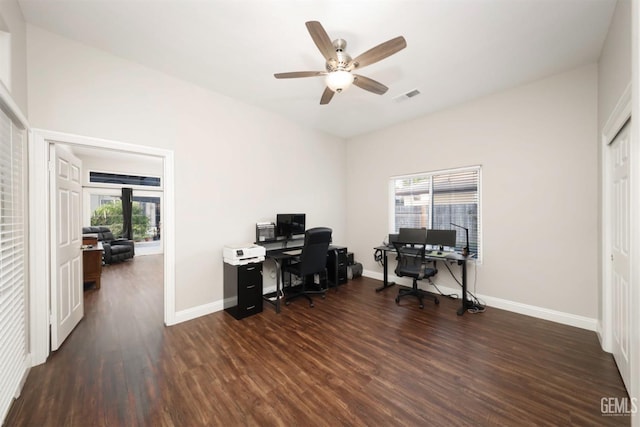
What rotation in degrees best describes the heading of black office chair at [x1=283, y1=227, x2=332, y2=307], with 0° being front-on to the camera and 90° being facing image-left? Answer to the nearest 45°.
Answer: approximately 135°

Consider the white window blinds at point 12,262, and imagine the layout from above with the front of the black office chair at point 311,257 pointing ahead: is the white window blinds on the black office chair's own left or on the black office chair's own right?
on the black office chair's own left

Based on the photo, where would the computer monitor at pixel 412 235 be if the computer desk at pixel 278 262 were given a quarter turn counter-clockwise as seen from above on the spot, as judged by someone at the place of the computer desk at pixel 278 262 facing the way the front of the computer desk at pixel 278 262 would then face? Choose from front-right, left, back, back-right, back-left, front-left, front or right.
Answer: front-right

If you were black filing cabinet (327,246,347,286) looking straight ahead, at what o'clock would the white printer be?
The white printer is roughly at 3 o'clock from the black filing cabinet.

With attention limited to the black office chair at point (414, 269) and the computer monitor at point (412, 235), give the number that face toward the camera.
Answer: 1

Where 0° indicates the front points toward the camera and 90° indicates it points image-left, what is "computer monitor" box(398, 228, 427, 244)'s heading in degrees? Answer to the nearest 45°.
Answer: approximately 0°

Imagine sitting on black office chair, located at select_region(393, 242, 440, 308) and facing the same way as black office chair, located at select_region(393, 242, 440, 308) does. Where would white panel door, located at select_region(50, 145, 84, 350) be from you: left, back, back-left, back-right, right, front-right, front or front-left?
back

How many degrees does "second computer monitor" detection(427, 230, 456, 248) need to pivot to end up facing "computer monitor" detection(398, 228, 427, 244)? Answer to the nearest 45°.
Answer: approximately 45° to its right

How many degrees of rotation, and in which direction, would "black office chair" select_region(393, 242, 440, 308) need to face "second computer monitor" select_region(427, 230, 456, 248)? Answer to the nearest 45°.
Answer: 0° — it already faces it

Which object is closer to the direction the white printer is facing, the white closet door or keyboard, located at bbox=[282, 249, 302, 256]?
the white closet door
